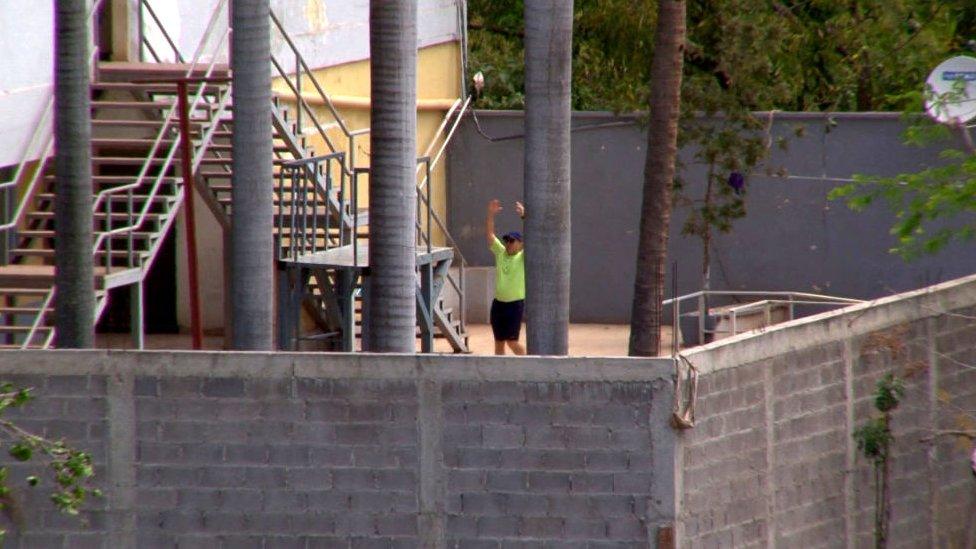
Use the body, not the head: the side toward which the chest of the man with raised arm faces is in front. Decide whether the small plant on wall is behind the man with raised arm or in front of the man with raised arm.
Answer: in front

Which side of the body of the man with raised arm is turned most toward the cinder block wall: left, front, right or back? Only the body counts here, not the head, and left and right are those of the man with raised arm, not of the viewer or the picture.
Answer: front

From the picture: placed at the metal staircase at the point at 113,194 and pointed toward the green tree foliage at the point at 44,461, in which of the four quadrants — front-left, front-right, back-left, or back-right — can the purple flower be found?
back-left

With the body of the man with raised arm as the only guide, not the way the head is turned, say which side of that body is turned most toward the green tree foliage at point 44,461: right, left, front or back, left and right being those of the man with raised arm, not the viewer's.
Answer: front

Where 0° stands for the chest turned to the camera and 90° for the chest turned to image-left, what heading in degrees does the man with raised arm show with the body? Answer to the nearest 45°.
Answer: approximately 0°

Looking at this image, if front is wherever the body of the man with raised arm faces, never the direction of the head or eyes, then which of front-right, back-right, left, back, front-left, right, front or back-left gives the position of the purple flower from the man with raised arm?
back-left

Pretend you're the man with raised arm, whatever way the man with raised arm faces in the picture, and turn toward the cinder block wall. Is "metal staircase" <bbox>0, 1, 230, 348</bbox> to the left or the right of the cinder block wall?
right
